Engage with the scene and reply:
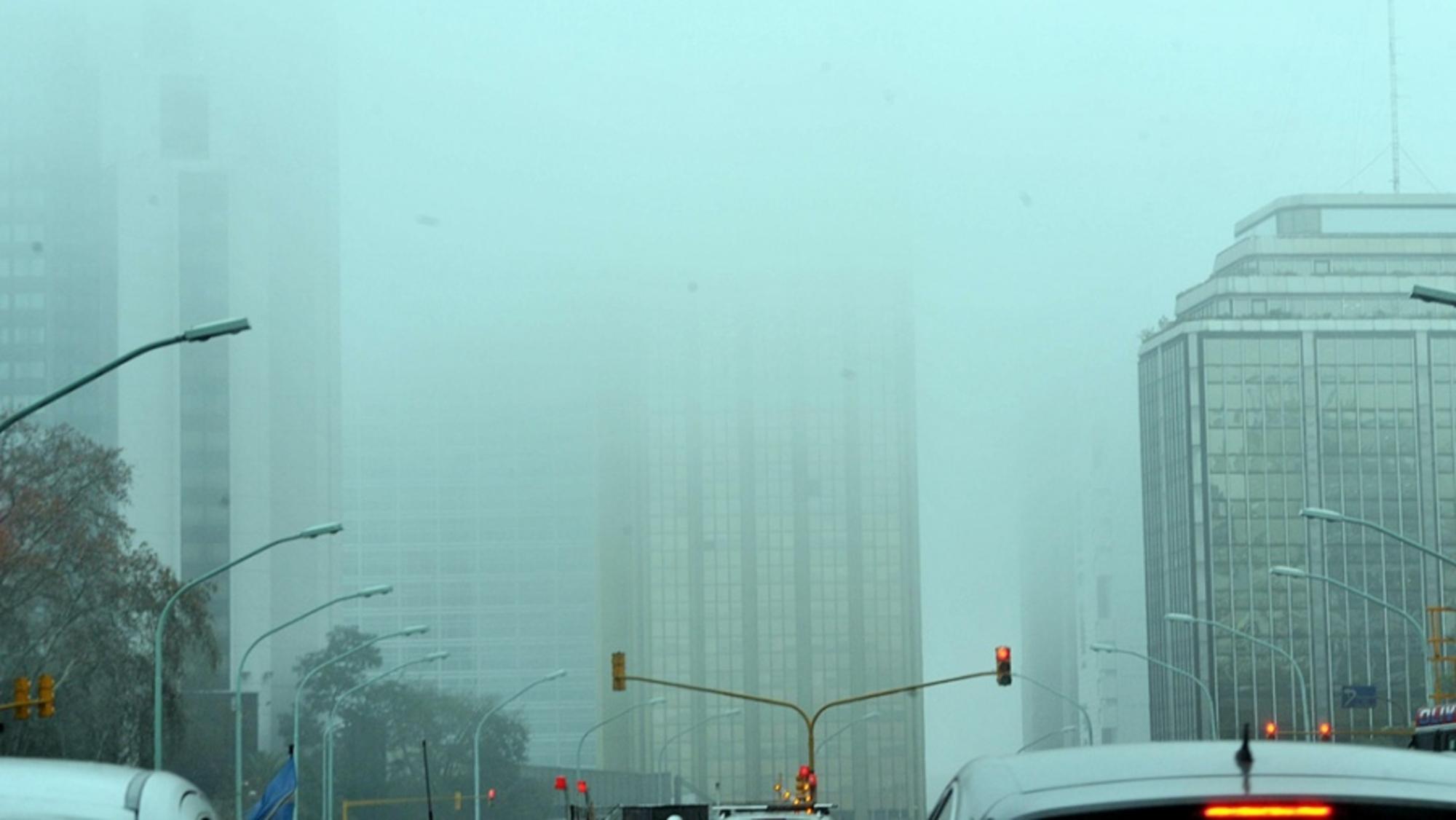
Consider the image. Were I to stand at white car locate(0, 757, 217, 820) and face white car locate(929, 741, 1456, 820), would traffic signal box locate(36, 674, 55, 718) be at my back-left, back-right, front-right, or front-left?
back-left

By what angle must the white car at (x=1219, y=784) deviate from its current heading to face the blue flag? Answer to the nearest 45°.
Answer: approximately 45° to its left

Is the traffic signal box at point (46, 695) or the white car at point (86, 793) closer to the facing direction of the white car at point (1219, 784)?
the traffic signal box

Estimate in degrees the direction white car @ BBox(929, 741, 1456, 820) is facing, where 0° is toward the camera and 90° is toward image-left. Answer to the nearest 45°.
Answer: approximately 180°

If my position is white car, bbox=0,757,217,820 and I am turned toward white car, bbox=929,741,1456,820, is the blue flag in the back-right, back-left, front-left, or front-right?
back-left

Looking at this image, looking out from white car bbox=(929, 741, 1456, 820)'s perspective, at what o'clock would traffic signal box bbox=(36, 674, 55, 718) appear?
The traffic signal box is roughly at 11 o'clock from the white car.

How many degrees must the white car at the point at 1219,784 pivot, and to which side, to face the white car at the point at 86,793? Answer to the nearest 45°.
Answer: approximately 90° to its left

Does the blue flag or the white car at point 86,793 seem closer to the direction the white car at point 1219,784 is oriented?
the blue flag
